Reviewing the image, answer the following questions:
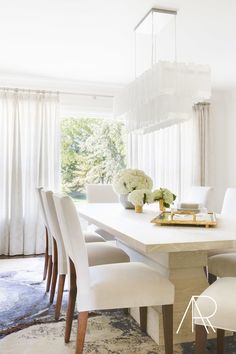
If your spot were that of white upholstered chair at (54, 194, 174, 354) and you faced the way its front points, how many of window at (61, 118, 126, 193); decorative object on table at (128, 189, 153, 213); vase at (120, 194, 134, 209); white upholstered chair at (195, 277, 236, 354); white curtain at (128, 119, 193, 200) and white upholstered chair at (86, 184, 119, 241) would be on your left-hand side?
5

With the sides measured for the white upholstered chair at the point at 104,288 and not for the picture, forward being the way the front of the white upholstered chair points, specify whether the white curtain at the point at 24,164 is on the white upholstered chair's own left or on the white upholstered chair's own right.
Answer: on the white upholstered chair's own left

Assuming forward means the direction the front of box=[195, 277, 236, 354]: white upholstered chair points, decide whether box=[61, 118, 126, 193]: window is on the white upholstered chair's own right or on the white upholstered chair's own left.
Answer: on the white upholstered chair's own right

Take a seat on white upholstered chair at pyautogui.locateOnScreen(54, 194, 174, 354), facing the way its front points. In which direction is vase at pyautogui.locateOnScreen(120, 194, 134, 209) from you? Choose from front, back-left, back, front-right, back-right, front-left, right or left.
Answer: left

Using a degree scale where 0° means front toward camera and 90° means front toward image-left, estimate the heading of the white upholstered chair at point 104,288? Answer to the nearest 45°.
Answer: approximately 270°

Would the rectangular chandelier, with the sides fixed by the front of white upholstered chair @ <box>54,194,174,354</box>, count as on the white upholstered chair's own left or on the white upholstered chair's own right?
on the white upholstered chair's own left

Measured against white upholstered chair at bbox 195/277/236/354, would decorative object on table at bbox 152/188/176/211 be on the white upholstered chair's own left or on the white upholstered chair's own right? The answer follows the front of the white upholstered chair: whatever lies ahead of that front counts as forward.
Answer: on the white upholstered chair's own right

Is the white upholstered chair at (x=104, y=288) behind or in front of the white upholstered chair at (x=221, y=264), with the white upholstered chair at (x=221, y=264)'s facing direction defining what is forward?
in front

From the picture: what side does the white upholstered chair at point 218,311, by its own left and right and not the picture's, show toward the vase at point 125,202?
right
